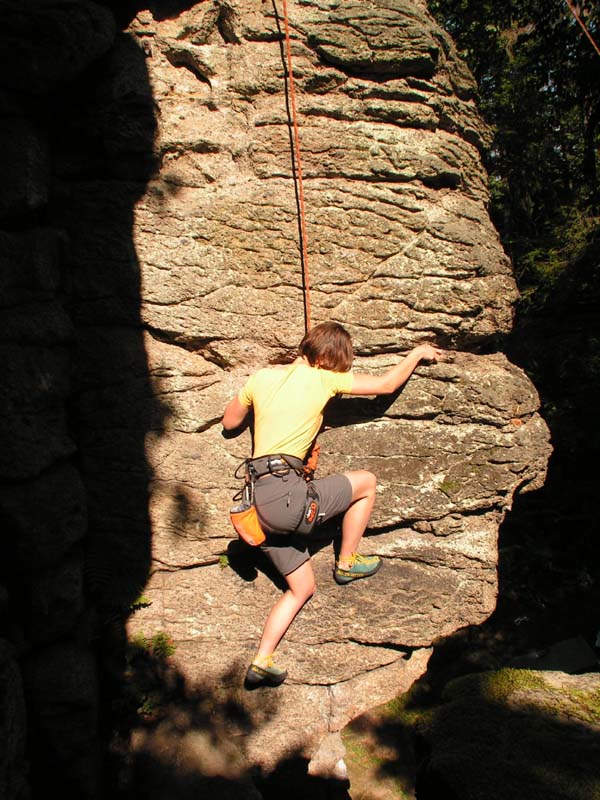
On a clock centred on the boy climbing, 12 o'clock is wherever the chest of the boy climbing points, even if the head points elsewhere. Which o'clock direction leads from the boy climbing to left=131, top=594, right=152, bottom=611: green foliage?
The green foliage is roughly at 8 o'clock from the boy climbing.

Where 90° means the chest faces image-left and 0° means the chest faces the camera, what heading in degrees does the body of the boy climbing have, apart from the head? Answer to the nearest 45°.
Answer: approximately 225°
